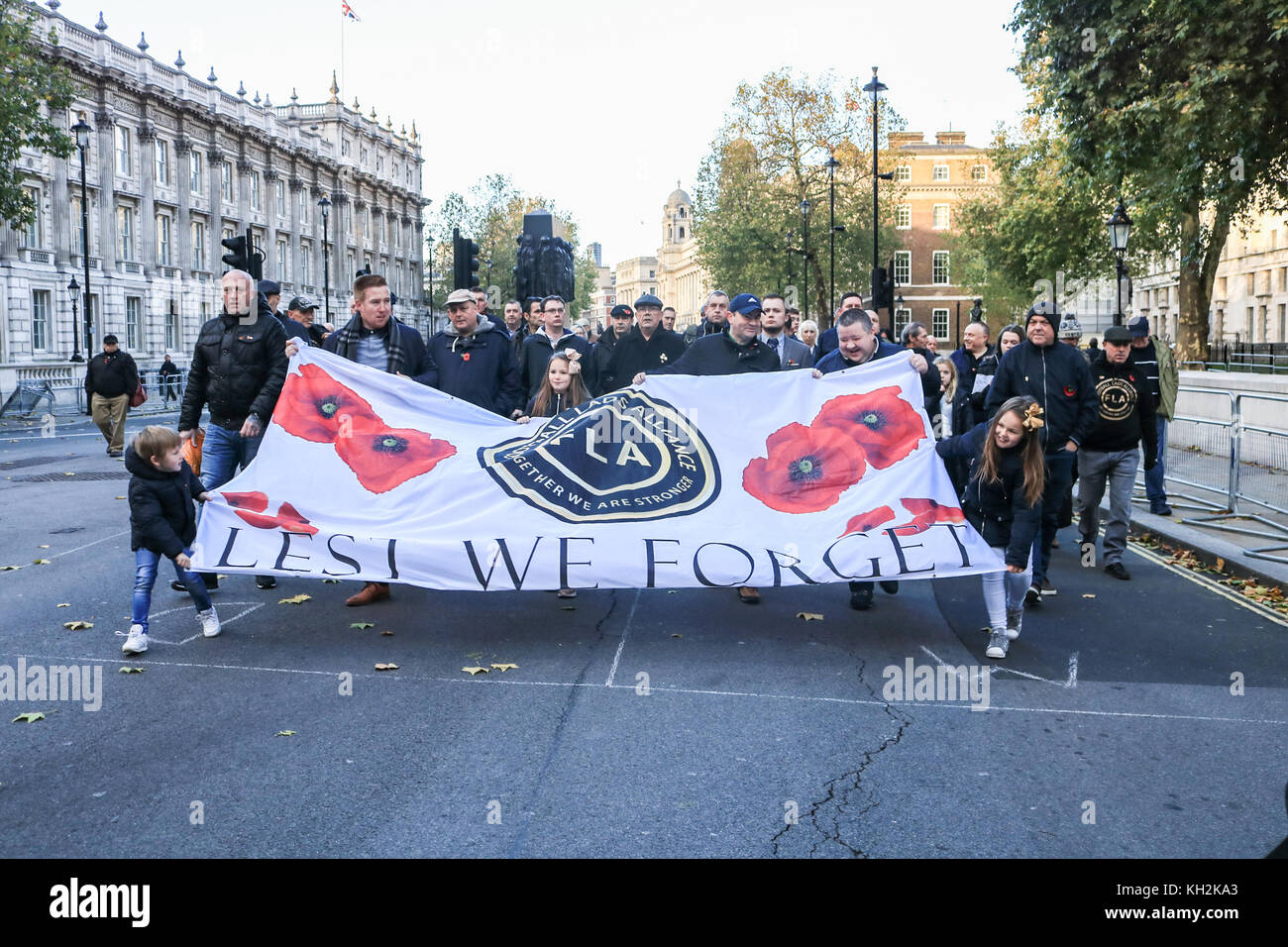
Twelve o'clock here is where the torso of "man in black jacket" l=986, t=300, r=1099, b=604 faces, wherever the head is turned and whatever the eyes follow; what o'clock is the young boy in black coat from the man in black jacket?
The young boy in black coat is roughly at 2 o'clock from the man in black jacket.

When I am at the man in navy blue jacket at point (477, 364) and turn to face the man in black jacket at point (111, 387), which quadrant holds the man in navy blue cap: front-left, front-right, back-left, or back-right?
back-right

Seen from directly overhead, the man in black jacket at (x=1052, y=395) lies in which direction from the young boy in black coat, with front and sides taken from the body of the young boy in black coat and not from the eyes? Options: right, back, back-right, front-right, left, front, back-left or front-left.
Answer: front-left

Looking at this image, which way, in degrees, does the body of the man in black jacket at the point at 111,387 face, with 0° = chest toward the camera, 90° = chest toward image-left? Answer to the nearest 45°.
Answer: approximately 0°

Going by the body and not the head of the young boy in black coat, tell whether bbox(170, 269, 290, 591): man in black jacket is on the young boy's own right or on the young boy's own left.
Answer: on the young boy's own left
